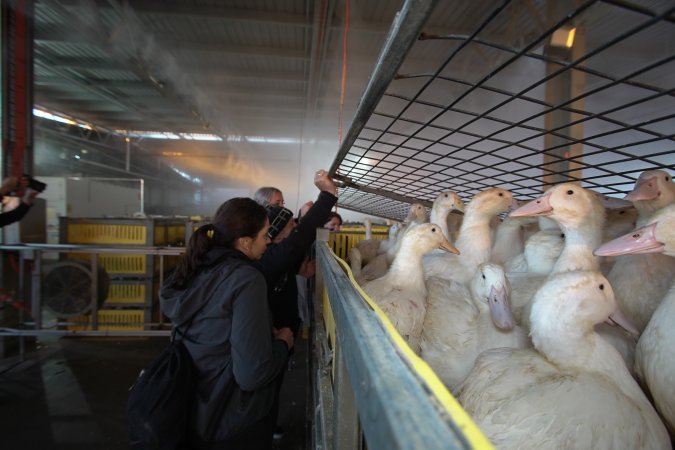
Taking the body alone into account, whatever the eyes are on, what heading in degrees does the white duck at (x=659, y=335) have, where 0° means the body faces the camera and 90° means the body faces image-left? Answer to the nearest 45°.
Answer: approximately 90°

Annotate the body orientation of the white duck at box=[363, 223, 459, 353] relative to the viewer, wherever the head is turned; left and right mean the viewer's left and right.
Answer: facing to the right of the viewer

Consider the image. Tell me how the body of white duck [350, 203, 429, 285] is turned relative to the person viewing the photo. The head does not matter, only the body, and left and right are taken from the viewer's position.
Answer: facing to the right of the viewer

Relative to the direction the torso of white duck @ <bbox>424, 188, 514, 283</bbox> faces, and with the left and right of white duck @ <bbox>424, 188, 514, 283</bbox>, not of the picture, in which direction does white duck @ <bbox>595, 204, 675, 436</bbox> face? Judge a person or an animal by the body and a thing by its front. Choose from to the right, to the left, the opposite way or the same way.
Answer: the opposite way

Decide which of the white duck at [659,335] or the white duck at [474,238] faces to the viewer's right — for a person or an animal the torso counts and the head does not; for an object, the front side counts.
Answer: the white duck at [474,238]

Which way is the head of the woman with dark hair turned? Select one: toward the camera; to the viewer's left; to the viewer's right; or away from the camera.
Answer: to the viewer's right
